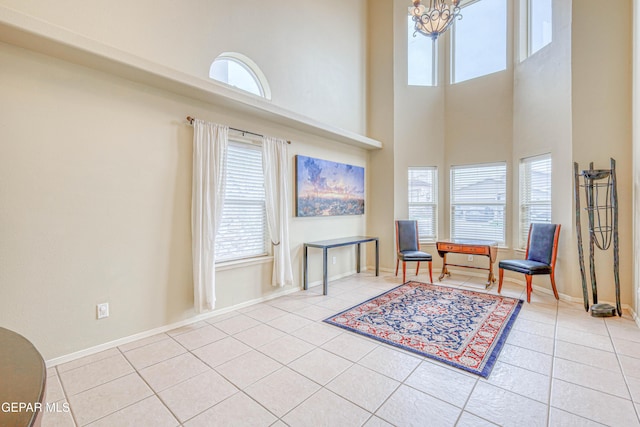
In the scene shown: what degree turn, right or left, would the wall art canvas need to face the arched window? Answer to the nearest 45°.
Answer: approximately 90° to its right

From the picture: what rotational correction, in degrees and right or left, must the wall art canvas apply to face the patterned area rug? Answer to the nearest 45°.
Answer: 0° — it already faces it

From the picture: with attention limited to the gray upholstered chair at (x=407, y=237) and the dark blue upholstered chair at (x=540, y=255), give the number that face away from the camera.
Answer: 0

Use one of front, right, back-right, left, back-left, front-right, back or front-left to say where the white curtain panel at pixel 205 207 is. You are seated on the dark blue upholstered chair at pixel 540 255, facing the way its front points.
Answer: front

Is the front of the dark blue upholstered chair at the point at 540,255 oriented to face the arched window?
yes

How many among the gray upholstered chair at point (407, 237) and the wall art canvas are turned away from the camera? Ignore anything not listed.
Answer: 0

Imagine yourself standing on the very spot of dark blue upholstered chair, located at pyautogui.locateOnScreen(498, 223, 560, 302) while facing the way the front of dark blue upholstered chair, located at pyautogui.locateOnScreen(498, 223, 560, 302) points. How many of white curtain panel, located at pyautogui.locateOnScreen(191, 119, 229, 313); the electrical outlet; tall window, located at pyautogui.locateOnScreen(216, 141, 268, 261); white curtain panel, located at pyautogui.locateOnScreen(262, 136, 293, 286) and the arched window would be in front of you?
5

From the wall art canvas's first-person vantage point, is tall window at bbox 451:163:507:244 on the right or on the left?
on its left

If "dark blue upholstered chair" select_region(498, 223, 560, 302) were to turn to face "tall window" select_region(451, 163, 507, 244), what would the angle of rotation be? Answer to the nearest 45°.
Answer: approximately 90° to its right

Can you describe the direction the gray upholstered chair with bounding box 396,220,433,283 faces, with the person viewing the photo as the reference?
facing the viewer and to the right of the viewer

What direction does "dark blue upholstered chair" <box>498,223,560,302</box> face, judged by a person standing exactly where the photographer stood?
facing the viewer and to the left of the viewer

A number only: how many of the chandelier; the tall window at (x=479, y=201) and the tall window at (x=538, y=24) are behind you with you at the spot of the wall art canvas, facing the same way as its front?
0

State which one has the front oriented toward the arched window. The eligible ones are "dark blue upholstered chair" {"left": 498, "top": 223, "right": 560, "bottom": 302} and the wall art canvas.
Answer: the dark blue upholstered chair

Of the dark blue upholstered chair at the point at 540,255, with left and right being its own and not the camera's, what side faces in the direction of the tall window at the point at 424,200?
right

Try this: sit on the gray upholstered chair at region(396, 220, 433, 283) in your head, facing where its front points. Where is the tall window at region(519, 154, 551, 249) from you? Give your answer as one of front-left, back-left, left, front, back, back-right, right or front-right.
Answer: front-left

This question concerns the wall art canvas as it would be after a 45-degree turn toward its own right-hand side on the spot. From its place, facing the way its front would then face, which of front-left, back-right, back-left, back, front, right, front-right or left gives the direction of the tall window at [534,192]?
left
